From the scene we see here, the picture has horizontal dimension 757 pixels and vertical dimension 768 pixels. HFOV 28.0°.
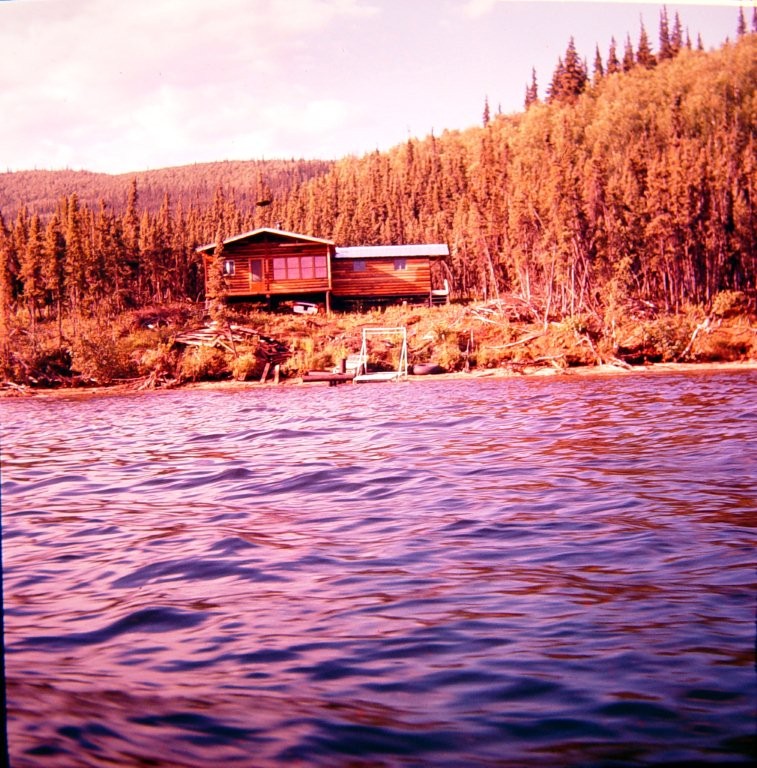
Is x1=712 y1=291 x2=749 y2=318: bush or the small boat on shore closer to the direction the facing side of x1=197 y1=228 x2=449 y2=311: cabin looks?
the small boat on shore

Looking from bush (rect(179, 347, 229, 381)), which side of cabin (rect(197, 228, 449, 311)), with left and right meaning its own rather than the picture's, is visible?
front

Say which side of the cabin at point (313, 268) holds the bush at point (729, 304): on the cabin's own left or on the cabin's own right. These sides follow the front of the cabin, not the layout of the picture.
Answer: on the cabin's own left

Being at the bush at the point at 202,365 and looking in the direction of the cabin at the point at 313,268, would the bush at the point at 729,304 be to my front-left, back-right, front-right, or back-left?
front-right

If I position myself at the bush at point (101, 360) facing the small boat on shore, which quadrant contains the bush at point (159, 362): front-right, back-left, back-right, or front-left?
front-left

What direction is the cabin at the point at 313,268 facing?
toward the camera

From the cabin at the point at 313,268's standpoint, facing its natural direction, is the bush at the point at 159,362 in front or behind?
in front

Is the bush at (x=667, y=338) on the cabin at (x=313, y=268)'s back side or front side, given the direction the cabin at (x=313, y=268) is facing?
on the front side

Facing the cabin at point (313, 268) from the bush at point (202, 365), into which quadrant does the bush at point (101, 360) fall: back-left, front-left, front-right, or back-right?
back-left

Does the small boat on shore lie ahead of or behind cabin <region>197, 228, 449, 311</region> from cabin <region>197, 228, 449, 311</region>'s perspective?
ahead
